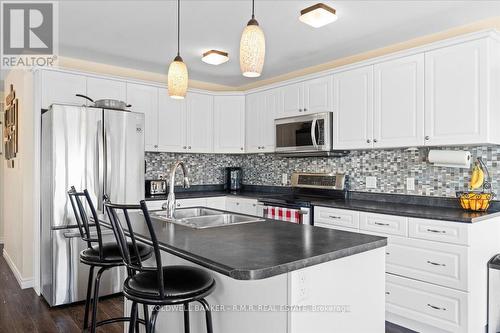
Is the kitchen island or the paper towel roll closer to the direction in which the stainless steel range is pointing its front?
the kitchen island

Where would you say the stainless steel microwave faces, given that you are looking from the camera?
facing the viewer and to the left of the viewer

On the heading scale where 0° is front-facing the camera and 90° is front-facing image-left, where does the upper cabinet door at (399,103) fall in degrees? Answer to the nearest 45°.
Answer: approximately 45°

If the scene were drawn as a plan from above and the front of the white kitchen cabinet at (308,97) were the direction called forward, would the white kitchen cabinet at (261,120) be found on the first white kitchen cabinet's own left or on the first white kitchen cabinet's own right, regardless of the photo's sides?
on the first white kitchen cabinet's own right

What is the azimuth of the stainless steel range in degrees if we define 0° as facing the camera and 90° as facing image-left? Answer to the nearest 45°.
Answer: approximately 45°

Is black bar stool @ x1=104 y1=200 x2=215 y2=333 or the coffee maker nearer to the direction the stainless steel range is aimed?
the black bar stool

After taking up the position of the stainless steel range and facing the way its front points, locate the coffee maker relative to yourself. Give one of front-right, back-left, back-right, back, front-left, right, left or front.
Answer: right

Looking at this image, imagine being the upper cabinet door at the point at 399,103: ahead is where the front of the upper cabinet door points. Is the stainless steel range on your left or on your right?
on your right

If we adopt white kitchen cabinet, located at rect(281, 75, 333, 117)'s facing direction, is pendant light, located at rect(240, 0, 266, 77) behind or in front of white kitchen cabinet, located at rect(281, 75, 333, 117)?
in front

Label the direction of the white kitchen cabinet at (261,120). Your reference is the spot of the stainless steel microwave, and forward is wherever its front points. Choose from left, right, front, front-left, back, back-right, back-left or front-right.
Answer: right

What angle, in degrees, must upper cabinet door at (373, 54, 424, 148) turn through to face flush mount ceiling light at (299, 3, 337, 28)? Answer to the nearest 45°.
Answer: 0° — it already faces it

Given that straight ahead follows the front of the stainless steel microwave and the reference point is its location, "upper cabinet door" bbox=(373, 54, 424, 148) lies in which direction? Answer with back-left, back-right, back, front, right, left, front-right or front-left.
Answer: left
